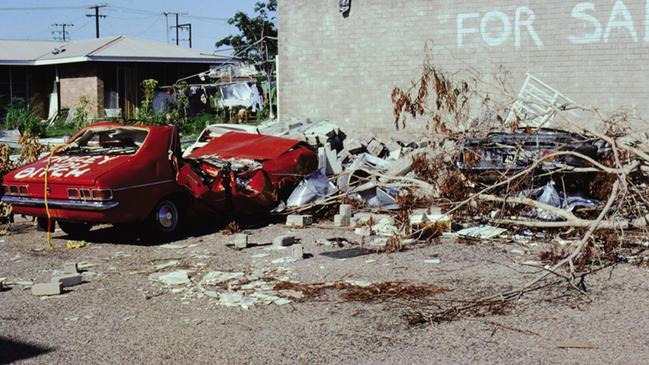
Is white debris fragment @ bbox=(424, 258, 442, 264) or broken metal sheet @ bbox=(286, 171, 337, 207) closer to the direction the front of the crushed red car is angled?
the broken metal sheet

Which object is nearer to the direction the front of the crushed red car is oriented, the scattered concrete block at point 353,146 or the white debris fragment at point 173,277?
the scattered concrete block

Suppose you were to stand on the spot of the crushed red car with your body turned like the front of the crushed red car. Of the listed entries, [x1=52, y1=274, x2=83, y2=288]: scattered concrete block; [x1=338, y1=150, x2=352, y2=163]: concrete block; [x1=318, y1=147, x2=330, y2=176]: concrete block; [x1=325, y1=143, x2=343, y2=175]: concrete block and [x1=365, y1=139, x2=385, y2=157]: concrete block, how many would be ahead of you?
4

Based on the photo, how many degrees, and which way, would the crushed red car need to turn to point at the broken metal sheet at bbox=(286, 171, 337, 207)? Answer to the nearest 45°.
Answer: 0° — it already faces it

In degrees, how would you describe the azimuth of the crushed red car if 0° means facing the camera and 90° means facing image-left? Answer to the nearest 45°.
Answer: approximately 225°

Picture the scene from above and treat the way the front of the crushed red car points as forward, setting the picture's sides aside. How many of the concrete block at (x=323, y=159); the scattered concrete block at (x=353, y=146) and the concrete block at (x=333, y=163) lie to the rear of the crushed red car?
0

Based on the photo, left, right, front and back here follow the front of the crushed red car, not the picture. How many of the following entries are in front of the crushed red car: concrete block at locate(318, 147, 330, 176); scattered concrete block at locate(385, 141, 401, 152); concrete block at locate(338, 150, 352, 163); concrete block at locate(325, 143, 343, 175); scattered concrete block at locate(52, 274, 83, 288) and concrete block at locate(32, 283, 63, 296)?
4

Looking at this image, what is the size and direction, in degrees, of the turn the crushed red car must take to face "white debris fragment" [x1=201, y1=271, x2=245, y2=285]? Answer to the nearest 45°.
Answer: approximately 135° to its right

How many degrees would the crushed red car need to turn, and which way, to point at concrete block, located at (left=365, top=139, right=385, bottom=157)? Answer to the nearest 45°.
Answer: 0° — it already faces it

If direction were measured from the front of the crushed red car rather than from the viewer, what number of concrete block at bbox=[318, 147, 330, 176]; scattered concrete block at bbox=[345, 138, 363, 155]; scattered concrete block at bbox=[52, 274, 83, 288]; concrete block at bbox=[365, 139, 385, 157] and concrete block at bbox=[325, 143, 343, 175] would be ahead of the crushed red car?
4

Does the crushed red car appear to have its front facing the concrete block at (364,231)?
no

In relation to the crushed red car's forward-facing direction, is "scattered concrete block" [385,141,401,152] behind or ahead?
ahead

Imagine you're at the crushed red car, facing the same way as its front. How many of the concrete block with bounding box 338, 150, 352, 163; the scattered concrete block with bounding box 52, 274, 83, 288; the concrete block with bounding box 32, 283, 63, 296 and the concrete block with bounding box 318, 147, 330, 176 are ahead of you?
2

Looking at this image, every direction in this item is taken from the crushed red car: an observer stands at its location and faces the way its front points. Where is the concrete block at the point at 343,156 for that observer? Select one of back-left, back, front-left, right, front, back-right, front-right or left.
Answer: front

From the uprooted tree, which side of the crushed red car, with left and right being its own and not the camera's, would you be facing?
right

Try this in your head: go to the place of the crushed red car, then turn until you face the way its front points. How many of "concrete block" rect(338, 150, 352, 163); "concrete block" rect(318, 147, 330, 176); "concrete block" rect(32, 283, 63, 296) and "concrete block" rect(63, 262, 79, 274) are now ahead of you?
2

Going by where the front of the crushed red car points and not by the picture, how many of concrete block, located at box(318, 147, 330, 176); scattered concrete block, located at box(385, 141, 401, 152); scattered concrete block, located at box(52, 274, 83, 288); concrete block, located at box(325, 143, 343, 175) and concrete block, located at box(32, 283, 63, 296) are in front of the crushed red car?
3

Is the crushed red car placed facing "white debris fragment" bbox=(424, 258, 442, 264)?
no

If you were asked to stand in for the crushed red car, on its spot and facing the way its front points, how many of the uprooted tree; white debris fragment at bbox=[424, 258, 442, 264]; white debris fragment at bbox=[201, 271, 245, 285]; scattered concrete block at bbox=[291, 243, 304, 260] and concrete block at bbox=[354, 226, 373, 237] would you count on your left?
0

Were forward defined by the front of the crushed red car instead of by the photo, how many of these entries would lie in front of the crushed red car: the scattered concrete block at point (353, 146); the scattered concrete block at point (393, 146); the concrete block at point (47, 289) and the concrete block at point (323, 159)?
3

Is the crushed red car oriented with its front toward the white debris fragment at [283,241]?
no
